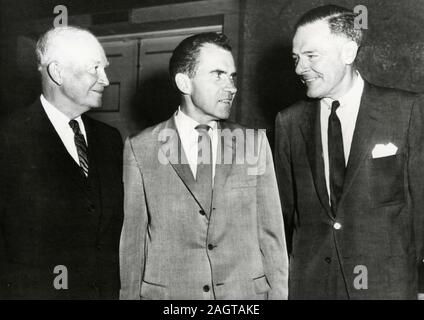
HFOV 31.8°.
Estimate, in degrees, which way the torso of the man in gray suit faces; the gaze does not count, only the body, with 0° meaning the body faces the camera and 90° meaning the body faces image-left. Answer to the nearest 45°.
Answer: approximately 0°

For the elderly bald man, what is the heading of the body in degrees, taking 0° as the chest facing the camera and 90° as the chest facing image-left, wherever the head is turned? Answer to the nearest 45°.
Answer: approximately 315°

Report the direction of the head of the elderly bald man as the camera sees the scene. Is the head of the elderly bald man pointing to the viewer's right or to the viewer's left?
to the viewer's right

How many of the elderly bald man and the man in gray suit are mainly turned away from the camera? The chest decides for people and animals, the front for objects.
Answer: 0
